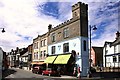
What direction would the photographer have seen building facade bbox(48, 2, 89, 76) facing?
facing the viewer and to the left of the viewer
